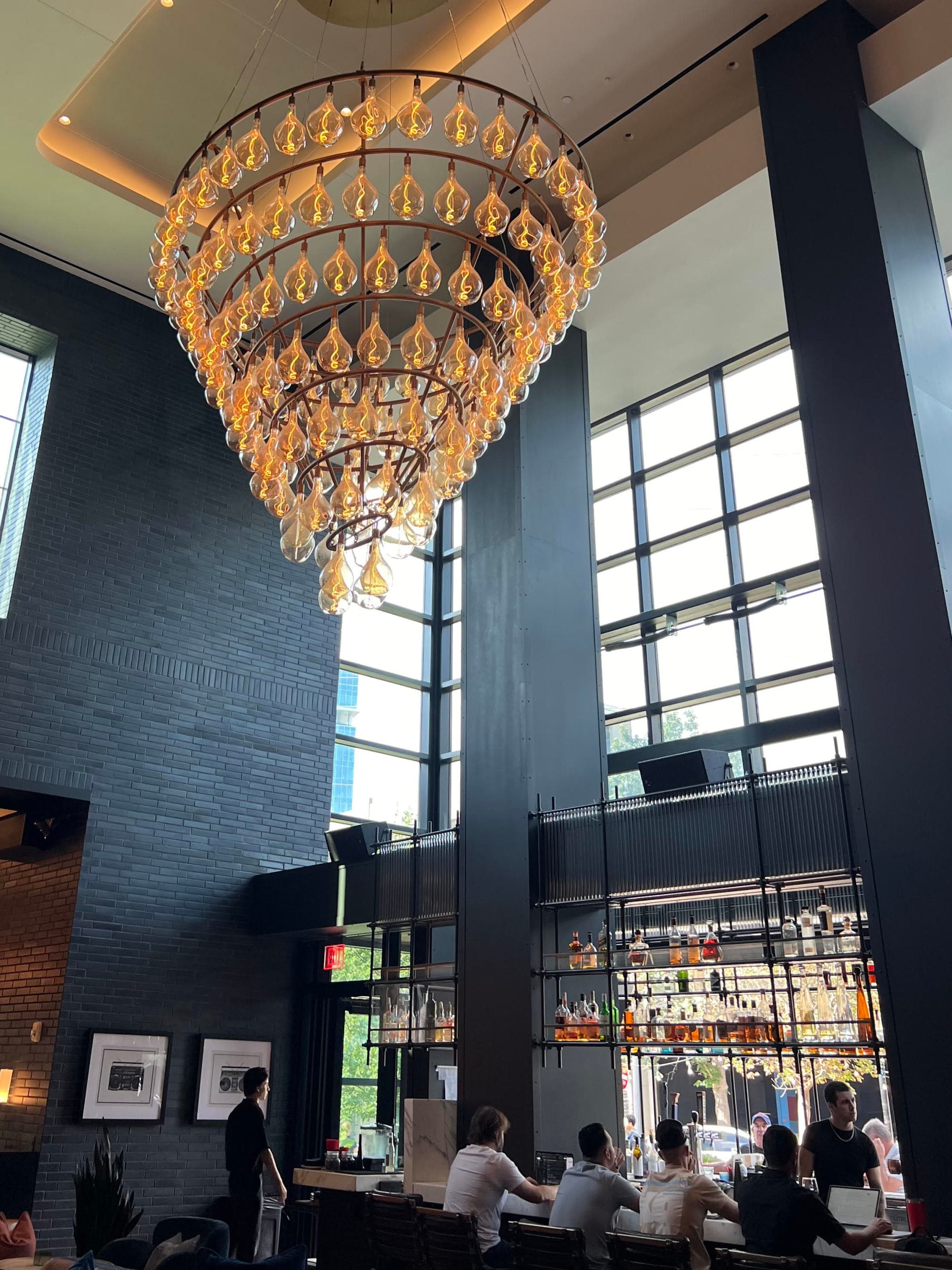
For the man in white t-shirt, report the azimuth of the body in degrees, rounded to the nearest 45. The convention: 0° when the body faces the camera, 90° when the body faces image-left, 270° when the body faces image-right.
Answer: approximately 225°

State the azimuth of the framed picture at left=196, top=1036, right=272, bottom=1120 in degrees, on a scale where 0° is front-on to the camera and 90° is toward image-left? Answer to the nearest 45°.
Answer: approximately 315°

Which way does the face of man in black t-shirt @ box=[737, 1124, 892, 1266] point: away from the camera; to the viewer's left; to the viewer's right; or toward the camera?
away from the camera

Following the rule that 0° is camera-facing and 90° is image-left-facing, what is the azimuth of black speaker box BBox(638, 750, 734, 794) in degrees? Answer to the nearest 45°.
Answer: approximately 45°

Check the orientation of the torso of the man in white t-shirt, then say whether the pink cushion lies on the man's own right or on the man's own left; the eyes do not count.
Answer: on the man's own left

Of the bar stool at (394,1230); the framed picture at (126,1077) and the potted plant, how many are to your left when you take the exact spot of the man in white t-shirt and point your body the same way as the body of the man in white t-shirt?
3

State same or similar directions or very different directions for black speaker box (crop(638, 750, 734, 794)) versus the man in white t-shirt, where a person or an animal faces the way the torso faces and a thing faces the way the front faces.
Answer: very different directions
